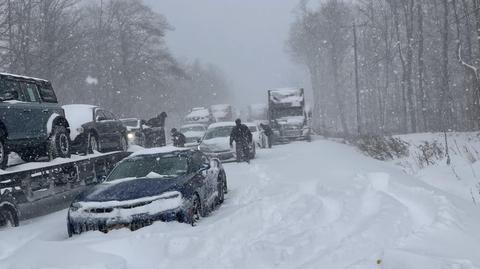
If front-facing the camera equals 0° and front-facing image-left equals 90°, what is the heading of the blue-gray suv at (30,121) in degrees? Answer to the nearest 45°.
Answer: approximately 45°

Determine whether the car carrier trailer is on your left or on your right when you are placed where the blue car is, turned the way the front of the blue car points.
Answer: on your right

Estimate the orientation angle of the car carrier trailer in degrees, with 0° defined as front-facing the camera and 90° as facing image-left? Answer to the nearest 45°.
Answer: approximately 45°

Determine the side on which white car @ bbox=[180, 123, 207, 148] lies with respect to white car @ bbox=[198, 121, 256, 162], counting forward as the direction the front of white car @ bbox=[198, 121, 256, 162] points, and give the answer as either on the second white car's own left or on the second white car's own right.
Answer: on the second white car's own right

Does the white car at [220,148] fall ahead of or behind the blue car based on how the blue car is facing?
behind

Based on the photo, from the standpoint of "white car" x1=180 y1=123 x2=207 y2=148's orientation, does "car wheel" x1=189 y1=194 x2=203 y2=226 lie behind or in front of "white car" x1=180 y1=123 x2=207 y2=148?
in front

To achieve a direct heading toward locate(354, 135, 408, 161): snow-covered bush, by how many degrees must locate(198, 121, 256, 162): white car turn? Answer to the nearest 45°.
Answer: approximately 135° to its left

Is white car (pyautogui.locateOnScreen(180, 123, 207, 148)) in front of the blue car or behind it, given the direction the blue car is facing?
behind

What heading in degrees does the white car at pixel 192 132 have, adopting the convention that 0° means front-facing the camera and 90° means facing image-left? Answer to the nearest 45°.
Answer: approximately 0°
